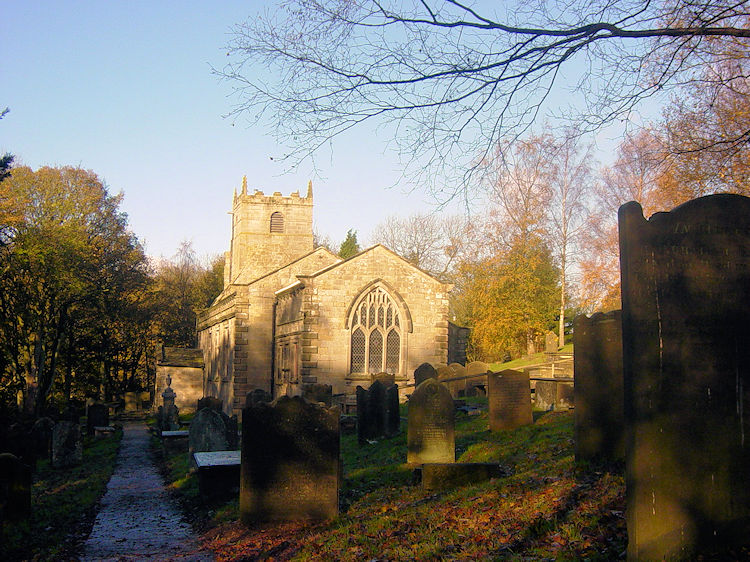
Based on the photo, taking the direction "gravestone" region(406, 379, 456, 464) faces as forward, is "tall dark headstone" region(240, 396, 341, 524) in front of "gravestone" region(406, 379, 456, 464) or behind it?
in front

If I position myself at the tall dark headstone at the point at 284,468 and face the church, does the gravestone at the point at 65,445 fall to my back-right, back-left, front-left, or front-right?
front-left

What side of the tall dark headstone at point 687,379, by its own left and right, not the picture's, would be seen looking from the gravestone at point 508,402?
back

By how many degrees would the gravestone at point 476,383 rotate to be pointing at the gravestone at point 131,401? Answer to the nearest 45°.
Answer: approximately 135° to its right

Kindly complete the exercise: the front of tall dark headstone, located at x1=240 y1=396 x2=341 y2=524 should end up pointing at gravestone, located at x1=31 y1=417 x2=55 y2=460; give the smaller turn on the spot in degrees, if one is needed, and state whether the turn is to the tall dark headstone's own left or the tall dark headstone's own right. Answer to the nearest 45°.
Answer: approximately 135° to the tall dark headstone's own right

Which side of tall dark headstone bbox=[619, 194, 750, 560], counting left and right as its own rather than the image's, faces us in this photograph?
front

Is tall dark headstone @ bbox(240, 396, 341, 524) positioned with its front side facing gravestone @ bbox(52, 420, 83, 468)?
no

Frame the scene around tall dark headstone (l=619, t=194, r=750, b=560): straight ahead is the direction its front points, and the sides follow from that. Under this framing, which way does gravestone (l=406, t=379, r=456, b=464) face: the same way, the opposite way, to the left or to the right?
the same way

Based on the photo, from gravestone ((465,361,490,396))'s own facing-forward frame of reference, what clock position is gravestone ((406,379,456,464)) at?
gravestone ((406,379,456,464)) is roughly at 12 o'clock from gravestone ((465,361,490,396)).

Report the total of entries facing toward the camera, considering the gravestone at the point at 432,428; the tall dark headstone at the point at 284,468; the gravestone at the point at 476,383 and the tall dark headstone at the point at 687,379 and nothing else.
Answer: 4

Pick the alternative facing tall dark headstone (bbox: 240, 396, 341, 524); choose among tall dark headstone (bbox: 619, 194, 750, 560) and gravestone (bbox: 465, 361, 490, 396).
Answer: the gravestone

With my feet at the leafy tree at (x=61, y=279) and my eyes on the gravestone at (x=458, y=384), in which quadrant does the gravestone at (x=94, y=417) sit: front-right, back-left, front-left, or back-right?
front-right

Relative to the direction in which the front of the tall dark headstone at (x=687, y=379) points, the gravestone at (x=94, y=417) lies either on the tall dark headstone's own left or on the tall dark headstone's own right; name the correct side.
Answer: on the tall dark headstone's own right

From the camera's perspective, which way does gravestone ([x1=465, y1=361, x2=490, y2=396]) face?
toward the camera

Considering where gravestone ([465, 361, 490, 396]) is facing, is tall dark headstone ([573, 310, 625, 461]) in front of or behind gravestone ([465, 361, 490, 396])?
in front

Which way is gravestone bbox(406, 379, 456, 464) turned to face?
toward the camera
